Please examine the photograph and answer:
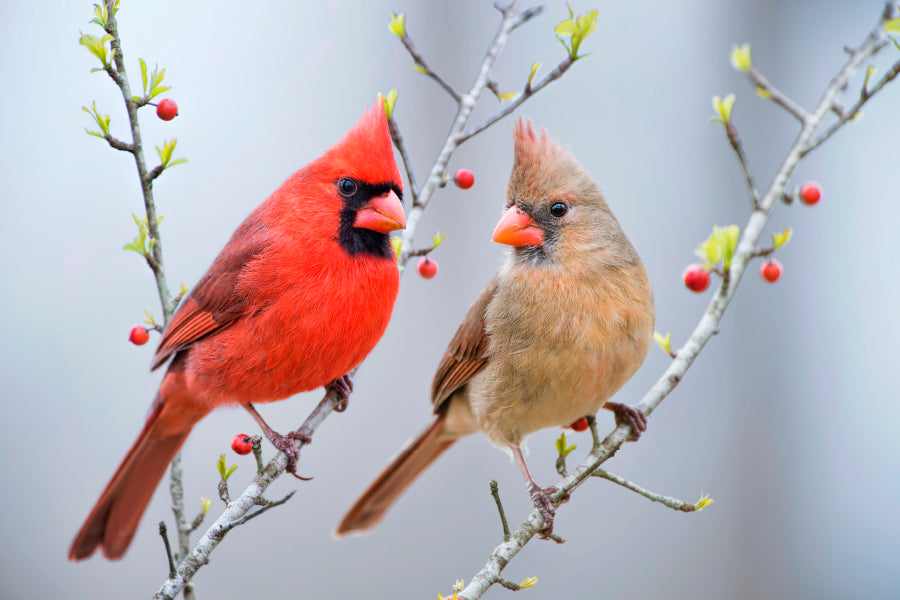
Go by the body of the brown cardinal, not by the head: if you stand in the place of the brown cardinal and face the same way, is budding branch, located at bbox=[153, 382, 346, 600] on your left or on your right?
on your right

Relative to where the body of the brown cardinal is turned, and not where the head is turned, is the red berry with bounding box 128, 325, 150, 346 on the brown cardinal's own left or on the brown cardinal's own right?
on the brown cardinal's own right

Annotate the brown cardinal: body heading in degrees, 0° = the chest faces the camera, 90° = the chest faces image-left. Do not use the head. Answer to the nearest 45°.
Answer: approximately 315°
